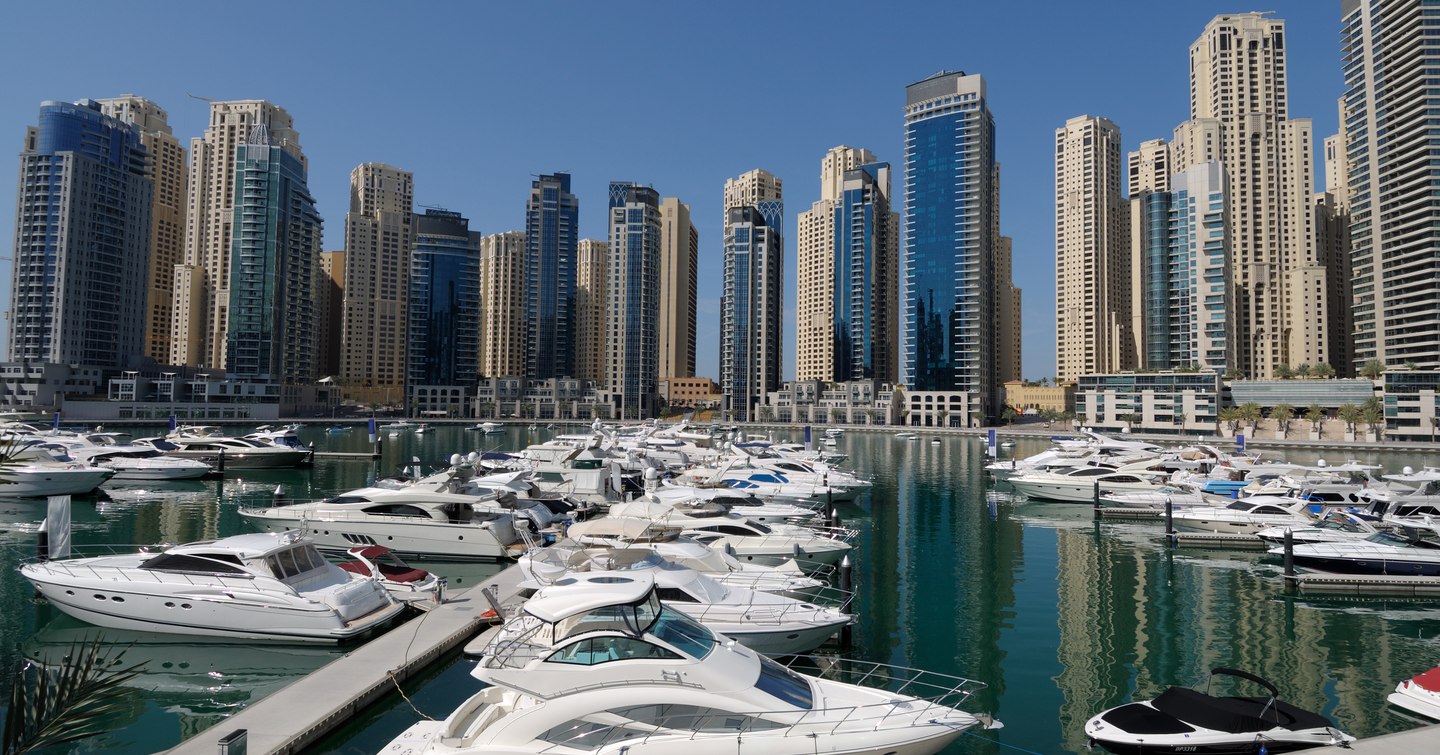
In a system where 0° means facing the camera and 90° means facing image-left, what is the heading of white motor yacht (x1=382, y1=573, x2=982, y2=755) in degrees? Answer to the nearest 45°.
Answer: approximately 270°

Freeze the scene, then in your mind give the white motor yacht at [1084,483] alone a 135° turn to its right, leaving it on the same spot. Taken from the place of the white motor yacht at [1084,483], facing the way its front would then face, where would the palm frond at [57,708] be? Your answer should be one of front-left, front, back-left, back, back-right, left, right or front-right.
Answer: back-right

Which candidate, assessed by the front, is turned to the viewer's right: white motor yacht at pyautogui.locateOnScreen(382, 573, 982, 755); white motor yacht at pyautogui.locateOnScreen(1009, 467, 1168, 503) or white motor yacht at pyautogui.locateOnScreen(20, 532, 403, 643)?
white motor yacht at pyautogui.locateOnScreen(382, 573, 982, 755)

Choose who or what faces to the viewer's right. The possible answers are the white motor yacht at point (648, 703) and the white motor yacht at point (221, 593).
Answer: the white motor yacht at point (648, 703)

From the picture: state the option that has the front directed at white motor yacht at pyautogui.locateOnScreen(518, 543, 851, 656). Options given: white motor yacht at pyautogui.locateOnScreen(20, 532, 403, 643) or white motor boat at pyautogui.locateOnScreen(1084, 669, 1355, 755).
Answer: white motor boat at pyautogui.locateOnScreen(1084, 669, 1355, 755)

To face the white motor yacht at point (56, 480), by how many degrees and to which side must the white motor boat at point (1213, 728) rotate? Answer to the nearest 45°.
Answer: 0° — it already faces it

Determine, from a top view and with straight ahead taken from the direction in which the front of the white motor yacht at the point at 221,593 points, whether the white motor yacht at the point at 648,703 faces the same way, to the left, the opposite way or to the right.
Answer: the opposite way

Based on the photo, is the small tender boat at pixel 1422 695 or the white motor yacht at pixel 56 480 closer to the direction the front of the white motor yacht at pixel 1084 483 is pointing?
the white motor yacht

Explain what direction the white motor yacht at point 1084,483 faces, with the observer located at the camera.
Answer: facing to the left of the viewer

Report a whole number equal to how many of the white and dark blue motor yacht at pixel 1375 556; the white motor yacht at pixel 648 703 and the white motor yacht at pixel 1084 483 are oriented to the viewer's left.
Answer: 2

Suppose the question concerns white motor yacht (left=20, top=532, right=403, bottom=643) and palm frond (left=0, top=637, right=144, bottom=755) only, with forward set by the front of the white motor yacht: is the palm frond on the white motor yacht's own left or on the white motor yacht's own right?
on the white motor yacht's own left

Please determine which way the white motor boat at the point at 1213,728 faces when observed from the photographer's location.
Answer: facing to the left of the viewer

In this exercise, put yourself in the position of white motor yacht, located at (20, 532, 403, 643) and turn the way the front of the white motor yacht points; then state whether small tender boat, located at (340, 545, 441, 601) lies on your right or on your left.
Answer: on your right
